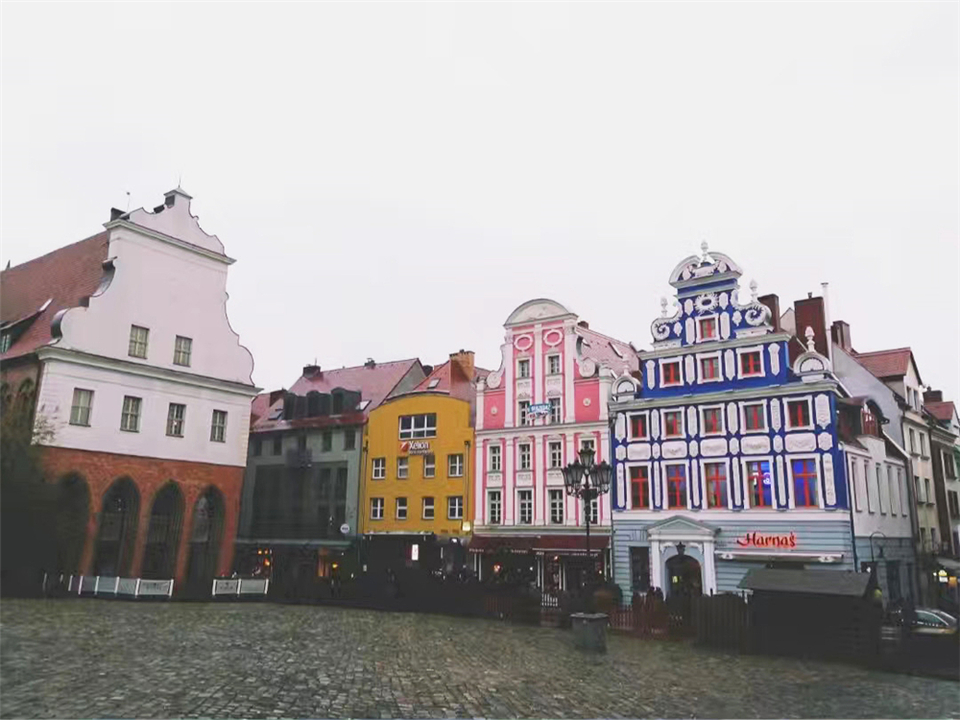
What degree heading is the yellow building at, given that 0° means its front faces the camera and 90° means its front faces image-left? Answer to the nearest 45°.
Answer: approximately 0°

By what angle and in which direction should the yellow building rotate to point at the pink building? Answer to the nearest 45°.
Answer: approximately 45° to its left

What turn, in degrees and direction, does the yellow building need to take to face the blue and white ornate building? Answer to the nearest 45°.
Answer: approximately 45° to its left
